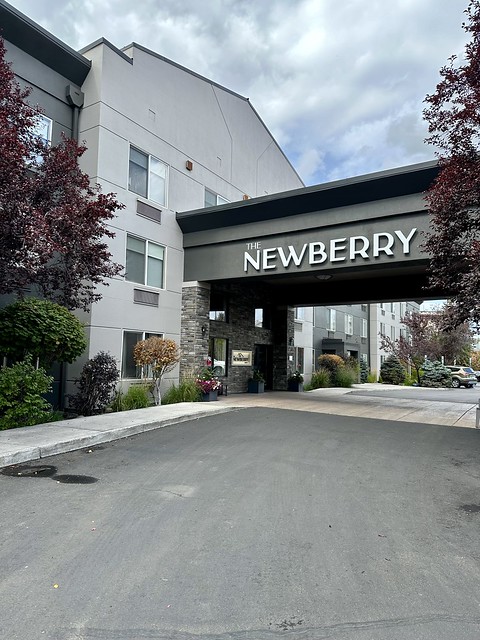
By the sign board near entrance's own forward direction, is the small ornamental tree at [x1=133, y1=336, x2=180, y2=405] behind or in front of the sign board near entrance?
in front

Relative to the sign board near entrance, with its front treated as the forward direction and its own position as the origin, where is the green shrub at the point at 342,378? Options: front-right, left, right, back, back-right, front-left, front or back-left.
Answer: back-left

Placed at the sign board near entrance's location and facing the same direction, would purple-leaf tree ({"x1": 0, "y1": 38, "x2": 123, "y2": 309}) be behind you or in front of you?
in front

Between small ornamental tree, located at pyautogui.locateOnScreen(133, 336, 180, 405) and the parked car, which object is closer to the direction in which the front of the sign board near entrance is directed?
the small ornamental tree

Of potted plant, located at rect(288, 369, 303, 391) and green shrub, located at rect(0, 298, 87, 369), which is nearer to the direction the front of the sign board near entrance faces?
the green shrub

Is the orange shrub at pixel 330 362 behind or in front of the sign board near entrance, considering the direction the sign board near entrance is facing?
behind

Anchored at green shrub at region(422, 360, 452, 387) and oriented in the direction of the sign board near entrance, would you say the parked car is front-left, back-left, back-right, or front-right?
back-left

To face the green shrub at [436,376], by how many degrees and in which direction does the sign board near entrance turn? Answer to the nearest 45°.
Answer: approximately 135° to its left

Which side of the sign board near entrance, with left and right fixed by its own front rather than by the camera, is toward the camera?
front

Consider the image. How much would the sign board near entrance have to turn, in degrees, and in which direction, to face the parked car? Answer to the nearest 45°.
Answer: approximately 135° to its left

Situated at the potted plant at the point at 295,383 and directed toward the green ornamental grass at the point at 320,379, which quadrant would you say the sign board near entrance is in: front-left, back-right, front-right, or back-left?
back-left

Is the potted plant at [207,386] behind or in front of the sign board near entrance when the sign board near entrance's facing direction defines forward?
in front
